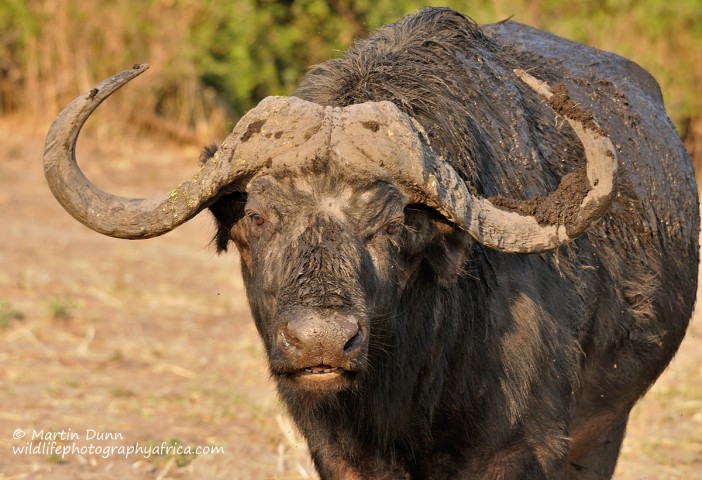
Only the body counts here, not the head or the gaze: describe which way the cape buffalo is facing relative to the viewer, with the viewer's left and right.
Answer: facing the viewer and to the left of the viewer
